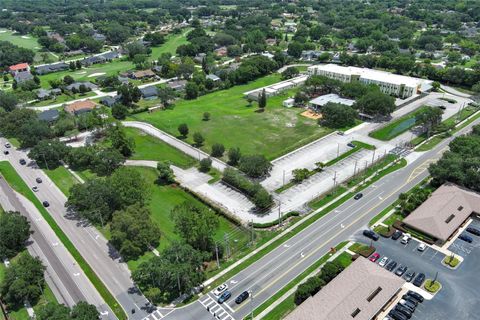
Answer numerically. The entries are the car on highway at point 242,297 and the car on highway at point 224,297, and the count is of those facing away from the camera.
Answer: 0

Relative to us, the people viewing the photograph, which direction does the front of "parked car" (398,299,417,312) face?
facing away from the viewer and to the left of the viewer

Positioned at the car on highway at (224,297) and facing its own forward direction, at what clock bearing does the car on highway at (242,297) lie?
the car on highway at (242,297) is roughly at 8 o'clock from the car on highway at (224,297).

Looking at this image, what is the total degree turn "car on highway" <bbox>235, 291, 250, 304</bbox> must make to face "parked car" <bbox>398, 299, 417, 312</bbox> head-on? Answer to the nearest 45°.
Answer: approximately 135° to its left

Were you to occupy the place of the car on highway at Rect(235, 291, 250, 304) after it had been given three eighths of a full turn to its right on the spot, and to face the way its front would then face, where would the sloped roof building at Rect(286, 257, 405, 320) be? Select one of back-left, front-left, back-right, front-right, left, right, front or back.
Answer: right

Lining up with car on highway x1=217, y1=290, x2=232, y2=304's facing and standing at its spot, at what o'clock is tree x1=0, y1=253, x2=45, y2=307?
The tree is roughly at 2 o'clock from the car on highway.

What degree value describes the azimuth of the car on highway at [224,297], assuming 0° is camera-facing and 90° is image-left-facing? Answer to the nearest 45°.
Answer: approximately 45°

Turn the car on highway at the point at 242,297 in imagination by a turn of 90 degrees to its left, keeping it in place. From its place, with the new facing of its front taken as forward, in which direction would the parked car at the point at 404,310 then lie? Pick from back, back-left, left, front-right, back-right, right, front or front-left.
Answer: front-left

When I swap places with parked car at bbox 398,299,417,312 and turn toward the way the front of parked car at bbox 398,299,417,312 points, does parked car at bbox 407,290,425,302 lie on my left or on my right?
on my right

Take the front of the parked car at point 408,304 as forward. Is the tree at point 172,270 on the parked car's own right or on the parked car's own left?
on the parked car's own left

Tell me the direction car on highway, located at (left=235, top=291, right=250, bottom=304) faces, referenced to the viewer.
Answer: facing the viewer and to the left of the viewer

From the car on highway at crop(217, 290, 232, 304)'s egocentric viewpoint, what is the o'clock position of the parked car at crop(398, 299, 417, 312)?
The parked car is roughly at 8 o'clock from the car on highway.

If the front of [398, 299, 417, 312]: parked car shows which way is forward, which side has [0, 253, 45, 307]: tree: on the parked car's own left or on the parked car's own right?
on the parked car's own left
